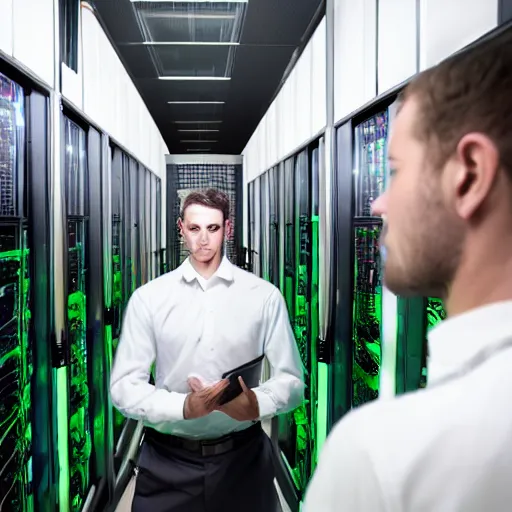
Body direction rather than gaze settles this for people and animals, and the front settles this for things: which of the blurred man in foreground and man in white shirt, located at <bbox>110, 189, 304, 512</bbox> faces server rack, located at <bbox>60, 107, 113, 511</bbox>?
the blurred man in foreground

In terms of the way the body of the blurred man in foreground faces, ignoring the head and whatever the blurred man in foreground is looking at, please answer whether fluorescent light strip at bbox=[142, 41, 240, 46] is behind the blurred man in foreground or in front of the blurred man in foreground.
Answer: in front

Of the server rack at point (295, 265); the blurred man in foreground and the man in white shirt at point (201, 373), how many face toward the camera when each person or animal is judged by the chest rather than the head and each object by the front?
1

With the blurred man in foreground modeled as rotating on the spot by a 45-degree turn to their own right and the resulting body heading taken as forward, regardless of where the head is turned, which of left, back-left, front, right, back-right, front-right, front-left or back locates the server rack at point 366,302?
front

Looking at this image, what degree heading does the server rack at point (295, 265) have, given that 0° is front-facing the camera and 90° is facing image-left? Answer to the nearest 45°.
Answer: approximately 90°

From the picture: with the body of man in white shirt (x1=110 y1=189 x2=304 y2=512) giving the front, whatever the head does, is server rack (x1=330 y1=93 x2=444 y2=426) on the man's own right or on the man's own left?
on the man's own left

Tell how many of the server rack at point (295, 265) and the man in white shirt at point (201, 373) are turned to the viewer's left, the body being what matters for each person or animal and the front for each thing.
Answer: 1

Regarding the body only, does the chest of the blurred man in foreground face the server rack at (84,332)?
yes

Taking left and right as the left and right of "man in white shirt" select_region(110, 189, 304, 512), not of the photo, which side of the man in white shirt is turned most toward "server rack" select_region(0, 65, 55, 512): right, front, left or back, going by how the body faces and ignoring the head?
right

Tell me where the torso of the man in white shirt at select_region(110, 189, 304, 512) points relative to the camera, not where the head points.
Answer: toward the camera

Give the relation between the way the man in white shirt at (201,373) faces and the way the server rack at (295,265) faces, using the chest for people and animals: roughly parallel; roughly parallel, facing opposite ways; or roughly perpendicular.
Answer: roughly perpendicular

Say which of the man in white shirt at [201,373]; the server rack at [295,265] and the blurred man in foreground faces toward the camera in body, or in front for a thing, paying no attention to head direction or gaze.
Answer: the man in white shirt
